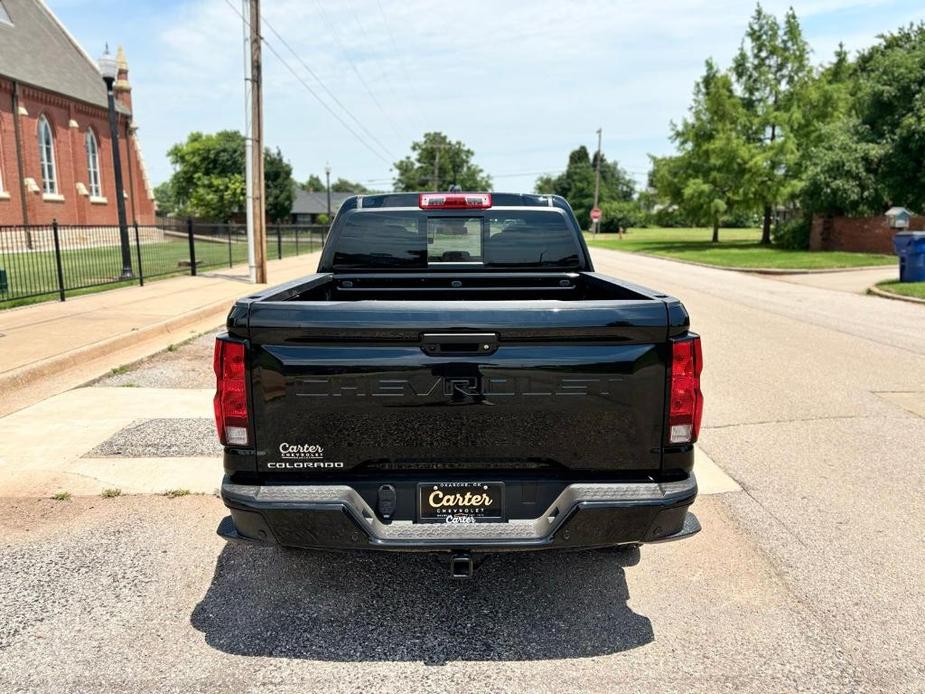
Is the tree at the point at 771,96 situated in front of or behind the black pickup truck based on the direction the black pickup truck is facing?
in front

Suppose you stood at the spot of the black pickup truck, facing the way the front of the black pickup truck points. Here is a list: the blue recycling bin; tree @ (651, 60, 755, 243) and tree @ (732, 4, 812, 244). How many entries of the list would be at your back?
0

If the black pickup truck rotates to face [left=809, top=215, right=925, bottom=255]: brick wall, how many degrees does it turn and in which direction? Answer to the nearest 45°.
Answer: approximately 45° to its right

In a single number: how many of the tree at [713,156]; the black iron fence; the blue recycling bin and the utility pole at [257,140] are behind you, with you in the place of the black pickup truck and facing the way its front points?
0

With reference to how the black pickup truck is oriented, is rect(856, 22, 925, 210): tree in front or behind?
in front

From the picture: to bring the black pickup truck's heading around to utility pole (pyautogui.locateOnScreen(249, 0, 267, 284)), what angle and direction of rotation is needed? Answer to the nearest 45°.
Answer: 0° — it already faces it

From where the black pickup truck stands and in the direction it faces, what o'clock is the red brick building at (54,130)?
The red brick building is roughly at 11 o'clock from the black pickup truck.

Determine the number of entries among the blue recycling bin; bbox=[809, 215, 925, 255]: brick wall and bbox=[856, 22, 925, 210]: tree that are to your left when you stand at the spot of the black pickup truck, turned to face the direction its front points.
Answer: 0

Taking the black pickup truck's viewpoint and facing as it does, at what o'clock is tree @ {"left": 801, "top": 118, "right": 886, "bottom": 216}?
The tree is roughly at 1 o'clock from the black pickup truck.

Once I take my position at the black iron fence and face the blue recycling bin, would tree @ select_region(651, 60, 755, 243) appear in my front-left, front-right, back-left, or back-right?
front-left

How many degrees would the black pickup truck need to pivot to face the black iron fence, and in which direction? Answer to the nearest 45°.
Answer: approximately 45° to its left

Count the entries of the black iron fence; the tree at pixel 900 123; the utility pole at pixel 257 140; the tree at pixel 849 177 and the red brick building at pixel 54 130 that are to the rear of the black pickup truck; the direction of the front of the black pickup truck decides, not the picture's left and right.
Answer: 0

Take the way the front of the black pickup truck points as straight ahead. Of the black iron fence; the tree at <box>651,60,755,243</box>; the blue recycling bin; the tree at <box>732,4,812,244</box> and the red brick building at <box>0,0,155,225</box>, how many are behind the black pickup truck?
0

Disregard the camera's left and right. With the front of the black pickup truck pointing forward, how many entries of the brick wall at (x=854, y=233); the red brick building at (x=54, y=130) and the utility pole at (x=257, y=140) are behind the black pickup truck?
0

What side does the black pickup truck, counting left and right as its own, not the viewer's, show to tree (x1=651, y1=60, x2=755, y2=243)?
front

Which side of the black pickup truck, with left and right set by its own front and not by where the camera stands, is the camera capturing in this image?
back

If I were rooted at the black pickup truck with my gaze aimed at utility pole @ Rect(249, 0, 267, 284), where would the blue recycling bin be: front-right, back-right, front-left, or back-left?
front-right
